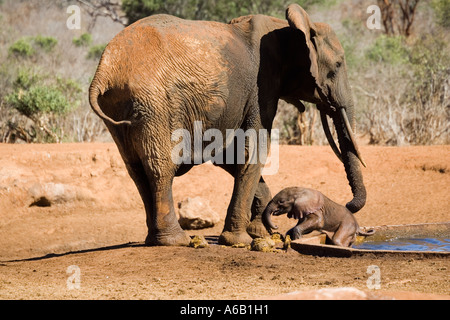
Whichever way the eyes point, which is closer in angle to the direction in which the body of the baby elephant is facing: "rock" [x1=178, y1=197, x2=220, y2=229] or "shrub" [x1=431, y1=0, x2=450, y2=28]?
the rock

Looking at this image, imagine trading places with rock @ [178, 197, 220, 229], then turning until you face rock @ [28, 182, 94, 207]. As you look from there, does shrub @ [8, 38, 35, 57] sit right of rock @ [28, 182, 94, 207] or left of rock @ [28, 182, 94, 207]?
right

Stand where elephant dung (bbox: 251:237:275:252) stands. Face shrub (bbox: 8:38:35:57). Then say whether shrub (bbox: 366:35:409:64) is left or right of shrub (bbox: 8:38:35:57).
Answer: right

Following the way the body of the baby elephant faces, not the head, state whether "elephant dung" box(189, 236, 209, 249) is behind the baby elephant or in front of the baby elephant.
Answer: in front

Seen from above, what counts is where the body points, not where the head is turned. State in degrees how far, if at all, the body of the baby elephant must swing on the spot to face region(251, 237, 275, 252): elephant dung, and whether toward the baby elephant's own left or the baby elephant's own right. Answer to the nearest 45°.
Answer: approximately 45° to the baby elephant's own left

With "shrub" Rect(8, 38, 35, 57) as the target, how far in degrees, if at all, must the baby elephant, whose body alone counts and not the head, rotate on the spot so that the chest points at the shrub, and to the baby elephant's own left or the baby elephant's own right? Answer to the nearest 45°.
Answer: approximately 45° to the baby elephant's own right

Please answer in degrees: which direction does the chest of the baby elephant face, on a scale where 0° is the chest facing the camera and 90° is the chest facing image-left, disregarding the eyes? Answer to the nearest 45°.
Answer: approximately 90°

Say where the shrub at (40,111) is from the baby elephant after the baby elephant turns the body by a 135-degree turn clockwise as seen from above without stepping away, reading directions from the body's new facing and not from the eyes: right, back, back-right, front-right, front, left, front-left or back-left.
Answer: left

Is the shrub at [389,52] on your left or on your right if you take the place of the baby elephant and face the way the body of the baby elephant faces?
on your right

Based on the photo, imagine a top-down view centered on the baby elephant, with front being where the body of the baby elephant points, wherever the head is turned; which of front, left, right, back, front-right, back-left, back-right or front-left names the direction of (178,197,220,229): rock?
front-right
